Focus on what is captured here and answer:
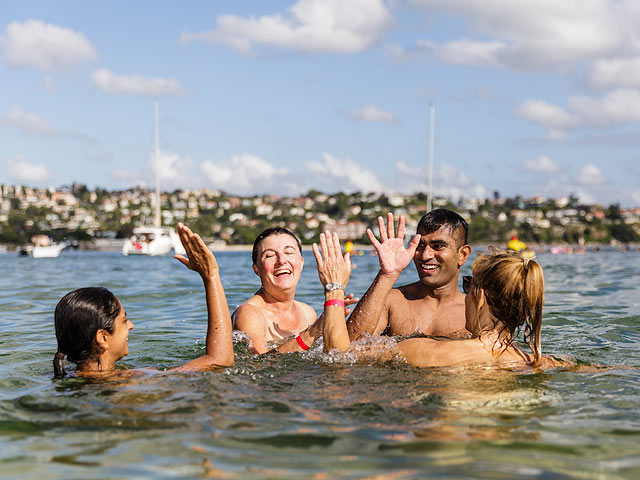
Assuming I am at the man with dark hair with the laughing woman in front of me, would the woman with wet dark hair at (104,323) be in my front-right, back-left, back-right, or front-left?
front-left

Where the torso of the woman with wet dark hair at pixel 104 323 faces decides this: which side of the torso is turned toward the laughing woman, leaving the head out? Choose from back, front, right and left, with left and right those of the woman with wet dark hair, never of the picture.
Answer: front

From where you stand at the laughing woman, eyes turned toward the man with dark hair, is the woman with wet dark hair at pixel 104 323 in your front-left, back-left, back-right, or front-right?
back-right

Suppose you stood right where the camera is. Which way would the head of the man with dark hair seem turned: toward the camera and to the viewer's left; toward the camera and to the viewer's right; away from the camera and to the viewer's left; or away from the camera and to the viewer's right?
toward the camera and to the viewer's left

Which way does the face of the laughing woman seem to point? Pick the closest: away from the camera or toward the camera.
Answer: toward the camera

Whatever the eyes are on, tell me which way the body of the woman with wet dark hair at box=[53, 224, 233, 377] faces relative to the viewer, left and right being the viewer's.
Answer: facing away from the viewer and to the right of the viewer

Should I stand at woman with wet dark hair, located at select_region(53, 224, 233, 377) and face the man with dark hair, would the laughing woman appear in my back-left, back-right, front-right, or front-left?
front-left

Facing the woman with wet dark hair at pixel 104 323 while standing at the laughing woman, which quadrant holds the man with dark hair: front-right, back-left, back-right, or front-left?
back-left

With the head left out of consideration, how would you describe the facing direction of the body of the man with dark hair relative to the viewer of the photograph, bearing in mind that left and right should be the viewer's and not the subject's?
facing the viewer and to the left of the viewer

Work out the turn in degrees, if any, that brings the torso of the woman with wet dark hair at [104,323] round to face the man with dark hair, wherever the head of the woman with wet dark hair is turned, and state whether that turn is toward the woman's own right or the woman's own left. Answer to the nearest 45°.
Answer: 0° — they already face them

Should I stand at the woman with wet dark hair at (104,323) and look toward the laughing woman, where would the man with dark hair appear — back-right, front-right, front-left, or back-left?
front-right

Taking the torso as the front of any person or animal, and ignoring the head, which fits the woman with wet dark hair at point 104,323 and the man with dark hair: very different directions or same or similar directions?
very different directions
